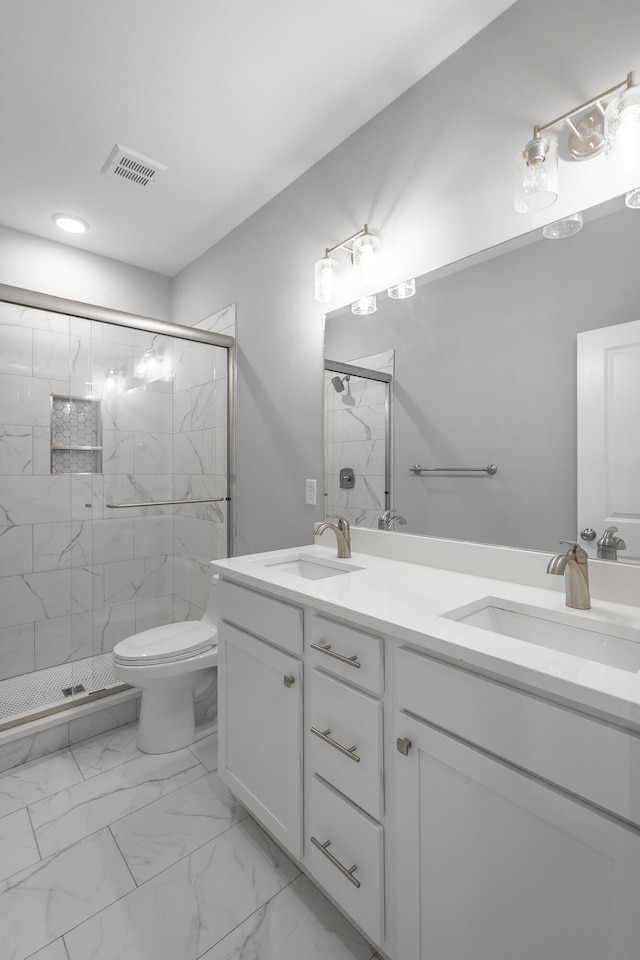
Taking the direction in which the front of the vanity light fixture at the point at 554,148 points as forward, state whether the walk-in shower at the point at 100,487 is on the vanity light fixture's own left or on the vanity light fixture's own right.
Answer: on the vanity light fixture's own right

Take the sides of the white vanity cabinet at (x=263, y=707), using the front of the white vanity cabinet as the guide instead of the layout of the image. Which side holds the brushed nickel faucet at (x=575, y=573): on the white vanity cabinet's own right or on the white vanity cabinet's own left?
on the white vanity cabinet's own left

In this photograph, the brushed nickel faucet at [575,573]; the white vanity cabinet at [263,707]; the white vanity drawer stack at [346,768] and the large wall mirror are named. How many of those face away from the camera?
0

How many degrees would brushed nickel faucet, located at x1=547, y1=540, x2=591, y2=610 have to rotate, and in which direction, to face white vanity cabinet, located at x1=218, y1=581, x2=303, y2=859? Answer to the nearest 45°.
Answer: approximately 45° to its right

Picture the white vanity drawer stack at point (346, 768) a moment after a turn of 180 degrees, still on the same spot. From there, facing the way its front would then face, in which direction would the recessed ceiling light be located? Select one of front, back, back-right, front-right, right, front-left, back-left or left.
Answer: left

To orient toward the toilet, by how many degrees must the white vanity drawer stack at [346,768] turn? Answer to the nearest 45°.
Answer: approximately 90° to its right

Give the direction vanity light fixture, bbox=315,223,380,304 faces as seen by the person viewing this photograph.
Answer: facing the viewer and to the left of the viewer
